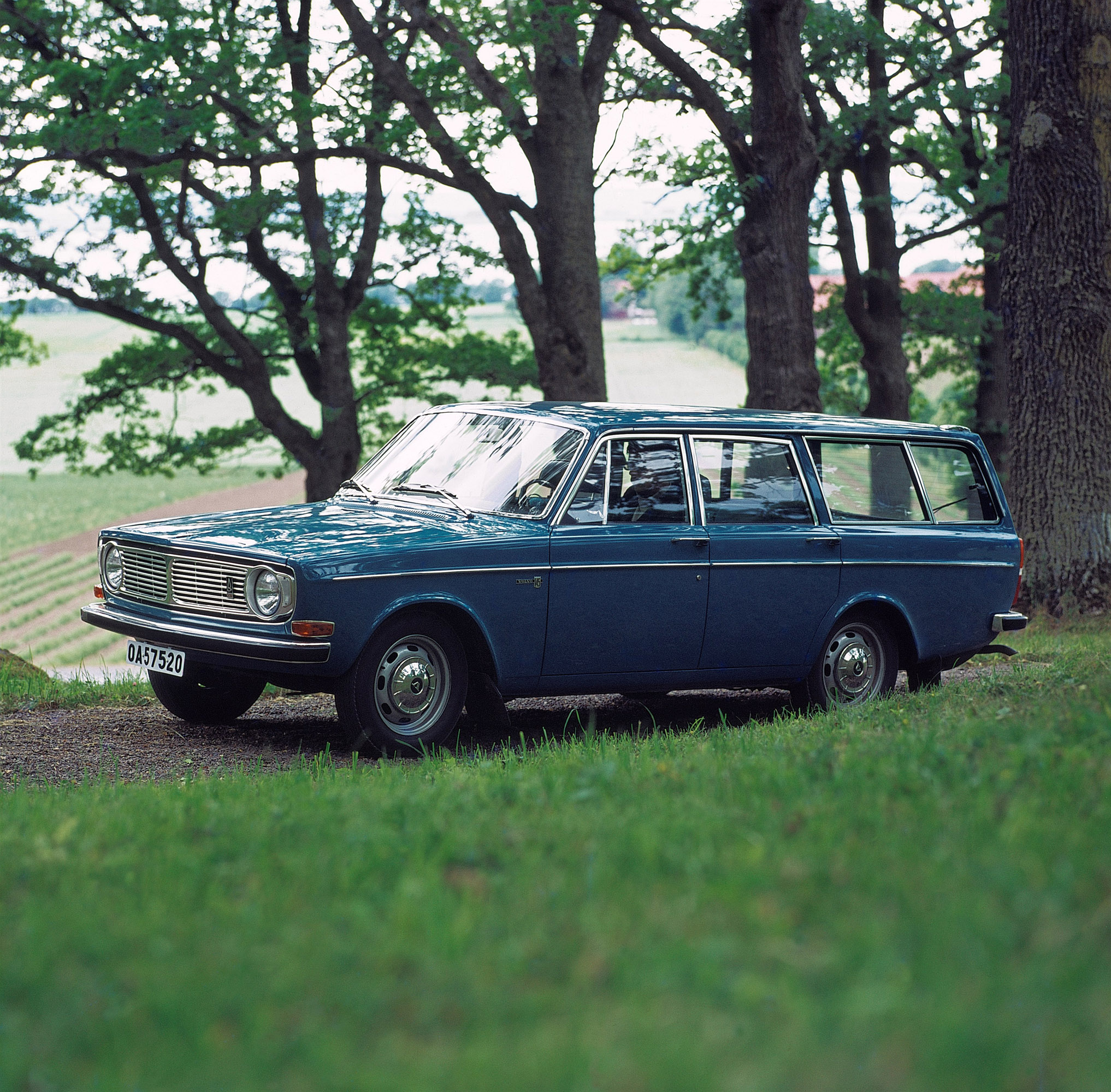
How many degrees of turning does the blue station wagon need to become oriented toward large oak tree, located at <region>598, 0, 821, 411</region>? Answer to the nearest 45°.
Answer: approximately 135° to its right

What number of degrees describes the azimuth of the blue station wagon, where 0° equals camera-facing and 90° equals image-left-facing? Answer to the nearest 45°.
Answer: approximately 45°
